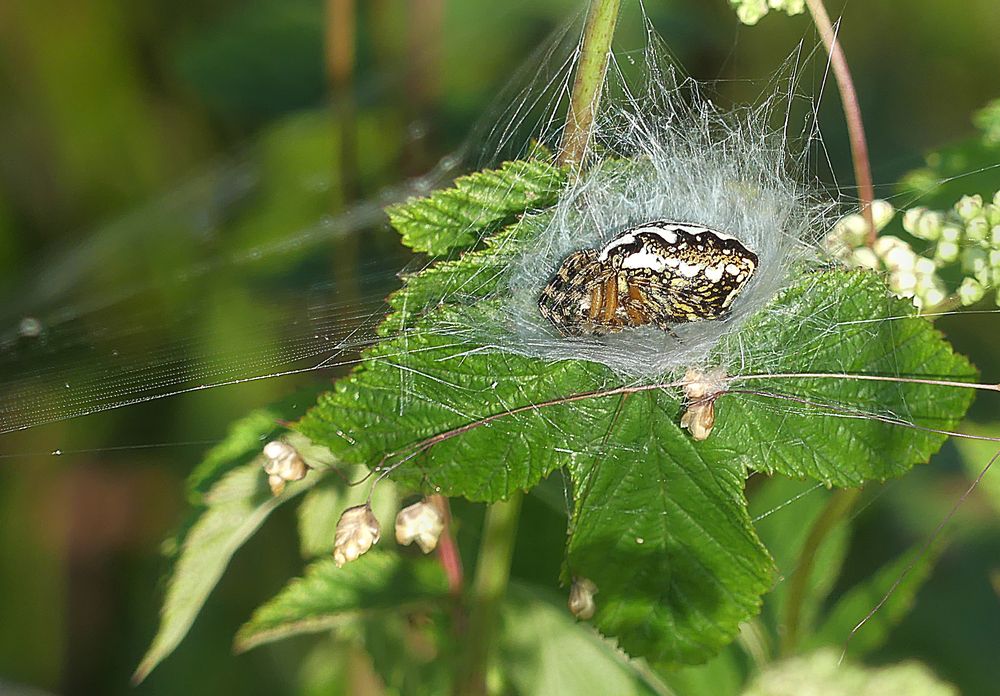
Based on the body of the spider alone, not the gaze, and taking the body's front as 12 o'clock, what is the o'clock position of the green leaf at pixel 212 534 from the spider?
The green leaf is roughly at 11 o'clock from the spider.

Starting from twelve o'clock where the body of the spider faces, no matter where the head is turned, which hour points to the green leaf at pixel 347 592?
The green leaf is roughly at 11 o'clock from the spider.

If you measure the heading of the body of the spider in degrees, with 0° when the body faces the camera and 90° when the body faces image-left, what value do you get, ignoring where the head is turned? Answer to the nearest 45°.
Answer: approximately 90°
